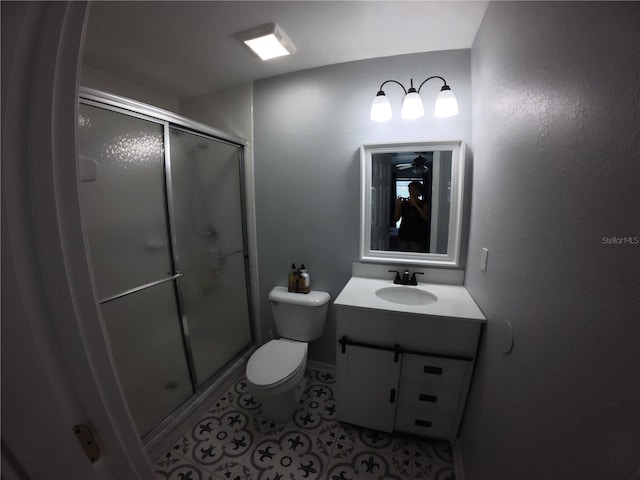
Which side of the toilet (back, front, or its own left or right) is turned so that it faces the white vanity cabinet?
left

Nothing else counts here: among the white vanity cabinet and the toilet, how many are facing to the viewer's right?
0

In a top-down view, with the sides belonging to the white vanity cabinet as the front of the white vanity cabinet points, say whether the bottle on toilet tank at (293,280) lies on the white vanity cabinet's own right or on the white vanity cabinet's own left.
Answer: on the white vanity cabinet's own right

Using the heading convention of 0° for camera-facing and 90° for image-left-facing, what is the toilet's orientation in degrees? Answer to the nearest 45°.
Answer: approximately 45°

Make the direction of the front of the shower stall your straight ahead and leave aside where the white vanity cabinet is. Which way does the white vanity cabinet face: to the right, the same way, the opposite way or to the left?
to the right

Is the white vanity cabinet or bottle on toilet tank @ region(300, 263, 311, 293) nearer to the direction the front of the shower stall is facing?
the white vanity cabinet

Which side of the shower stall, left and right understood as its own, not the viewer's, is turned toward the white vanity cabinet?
front

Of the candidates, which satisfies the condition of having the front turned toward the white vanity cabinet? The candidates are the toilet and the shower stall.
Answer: the shower stall
